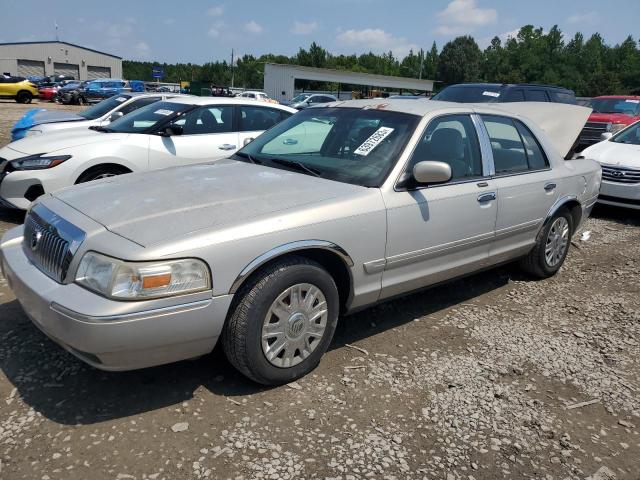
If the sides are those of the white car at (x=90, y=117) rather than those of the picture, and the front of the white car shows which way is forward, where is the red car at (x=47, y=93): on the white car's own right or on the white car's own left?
on the white car's own right

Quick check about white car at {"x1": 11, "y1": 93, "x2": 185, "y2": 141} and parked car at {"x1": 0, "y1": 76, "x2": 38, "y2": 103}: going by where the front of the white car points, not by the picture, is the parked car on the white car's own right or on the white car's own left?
on the white car's own right

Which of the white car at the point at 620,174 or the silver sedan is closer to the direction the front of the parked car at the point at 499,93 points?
the silver sedan

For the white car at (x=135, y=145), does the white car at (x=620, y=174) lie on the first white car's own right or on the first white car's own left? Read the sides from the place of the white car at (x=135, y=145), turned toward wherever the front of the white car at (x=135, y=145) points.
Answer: on the first white car's own left

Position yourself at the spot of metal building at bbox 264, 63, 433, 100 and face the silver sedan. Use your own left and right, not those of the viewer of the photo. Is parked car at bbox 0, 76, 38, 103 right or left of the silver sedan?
right

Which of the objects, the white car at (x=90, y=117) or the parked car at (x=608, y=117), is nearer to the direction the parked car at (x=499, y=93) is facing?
the white car

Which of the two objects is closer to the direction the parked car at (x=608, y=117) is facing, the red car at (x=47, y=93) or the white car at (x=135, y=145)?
the white car
